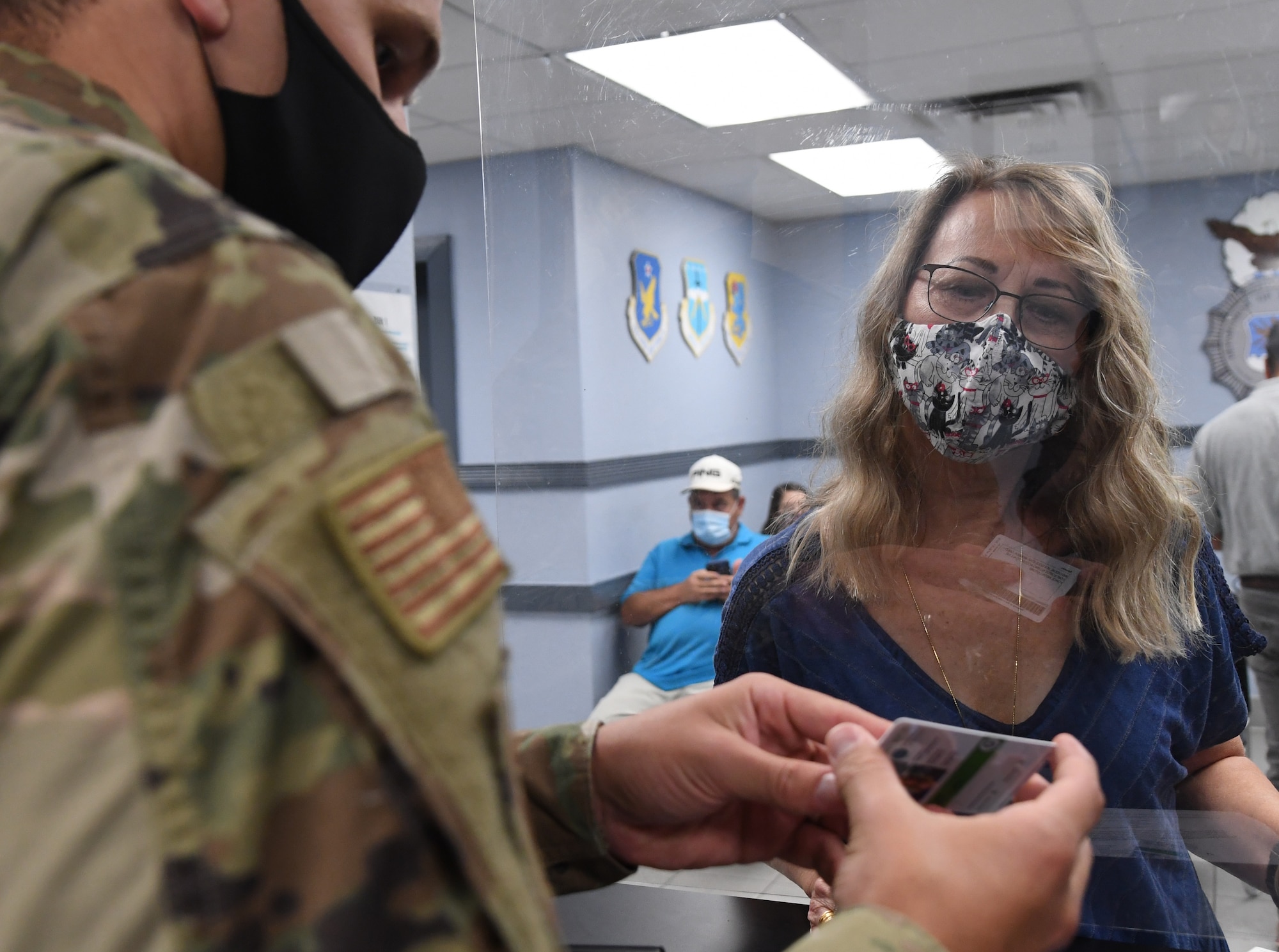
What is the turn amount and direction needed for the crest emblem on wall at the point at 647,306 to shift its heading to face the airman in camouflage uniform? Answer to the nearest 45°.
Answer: approximately 45° to its right

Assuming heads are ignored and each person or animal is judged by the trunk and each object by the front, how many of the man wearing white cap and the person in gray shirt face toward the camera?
1

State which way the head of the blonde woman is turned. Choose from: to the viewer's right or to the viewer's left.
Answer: to the viewer's left

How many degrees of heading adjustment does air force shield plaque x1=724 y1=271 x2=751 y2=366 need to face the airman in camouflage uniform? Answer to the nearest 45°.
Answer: approximately 45° to its right

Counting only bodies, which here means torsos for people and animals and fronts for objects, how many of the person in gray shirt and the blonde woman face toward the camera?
1

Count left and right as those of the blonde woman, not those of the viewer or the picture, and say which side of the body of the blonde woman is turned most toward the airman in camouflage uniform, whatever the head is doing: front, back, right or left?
front
